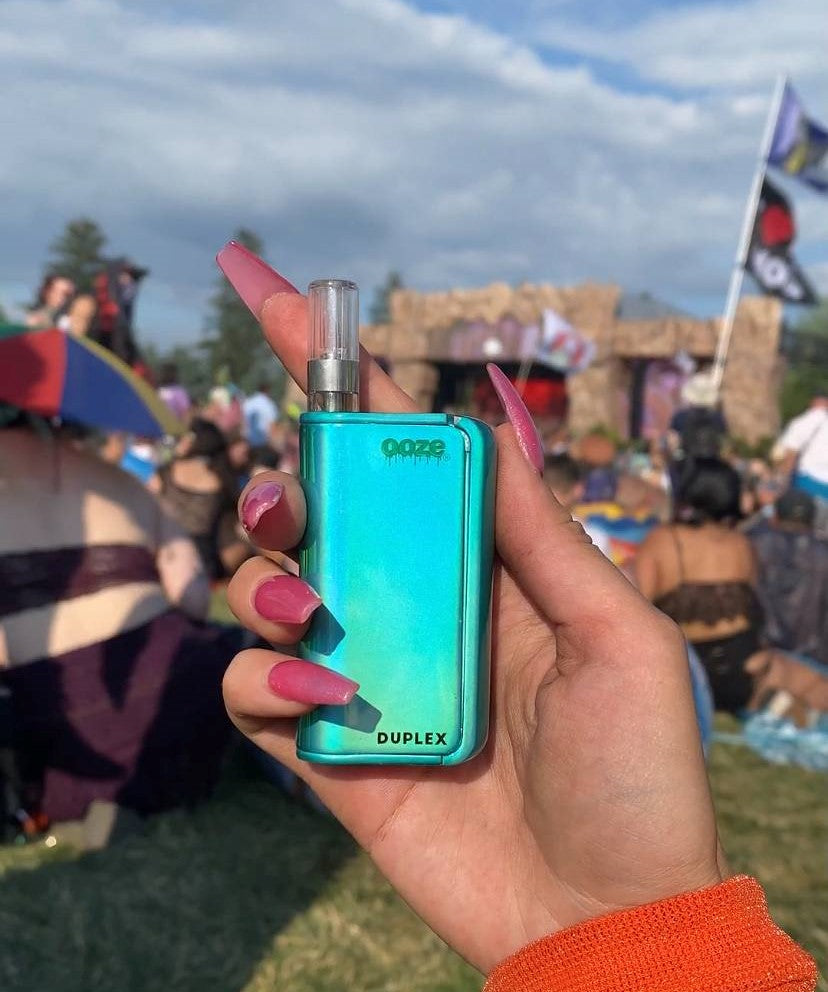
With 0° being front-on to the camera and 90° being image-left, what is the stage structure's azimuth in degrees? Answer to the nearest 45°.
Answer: approximately 0°

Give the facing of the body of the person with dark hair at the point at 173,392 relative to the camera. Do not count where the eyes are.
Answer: away from the camera

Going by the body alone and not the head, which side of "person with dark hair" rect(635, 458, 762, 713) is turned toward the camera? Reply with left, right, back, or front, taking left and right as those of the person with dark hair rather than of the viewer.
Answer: back

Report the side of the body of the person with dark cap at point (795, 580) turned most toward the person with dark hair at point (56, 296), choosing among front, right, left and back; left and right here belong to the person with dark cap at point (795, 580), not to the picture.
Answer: left

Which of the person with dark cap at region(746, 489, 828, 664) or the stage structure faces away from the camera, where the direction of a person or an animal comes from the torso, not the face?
the person with dark cap

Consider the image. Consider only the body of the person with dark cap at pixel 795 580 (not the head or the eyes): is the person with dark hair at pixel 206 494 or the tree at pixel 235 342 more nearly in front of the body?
the tree

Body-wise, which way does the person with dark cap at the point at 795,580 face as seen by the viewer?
away from the camera

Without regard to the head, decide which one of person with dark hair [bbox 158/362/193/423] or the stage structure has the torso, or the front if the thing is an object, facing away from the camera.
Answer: the person with dark hair

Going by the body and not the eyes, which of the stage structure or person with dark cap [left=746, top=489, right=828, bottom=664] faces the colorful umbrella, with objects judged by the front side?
the stage structure

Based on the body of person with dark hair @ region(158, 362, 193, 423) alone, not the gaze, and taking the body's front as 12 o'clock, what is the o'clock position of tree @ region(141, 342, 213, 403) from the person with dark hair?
The tree is roughly at 12 o'clock from the person with dark hair.

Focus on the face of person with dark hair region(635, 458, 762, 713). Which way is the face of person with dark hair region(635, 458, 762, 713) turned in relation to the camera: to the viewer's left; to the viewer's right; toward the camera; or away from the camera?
away from the camera

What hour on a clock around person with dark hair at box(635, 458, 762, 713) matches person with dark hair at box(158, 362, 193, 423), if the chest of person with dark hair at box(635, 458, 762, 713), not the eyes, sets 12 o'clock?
person with dark hair at box(158, 362, 193, 423) is roughly at 10 o'clock from person with dark hair at box(635, 458, 762, 713).
